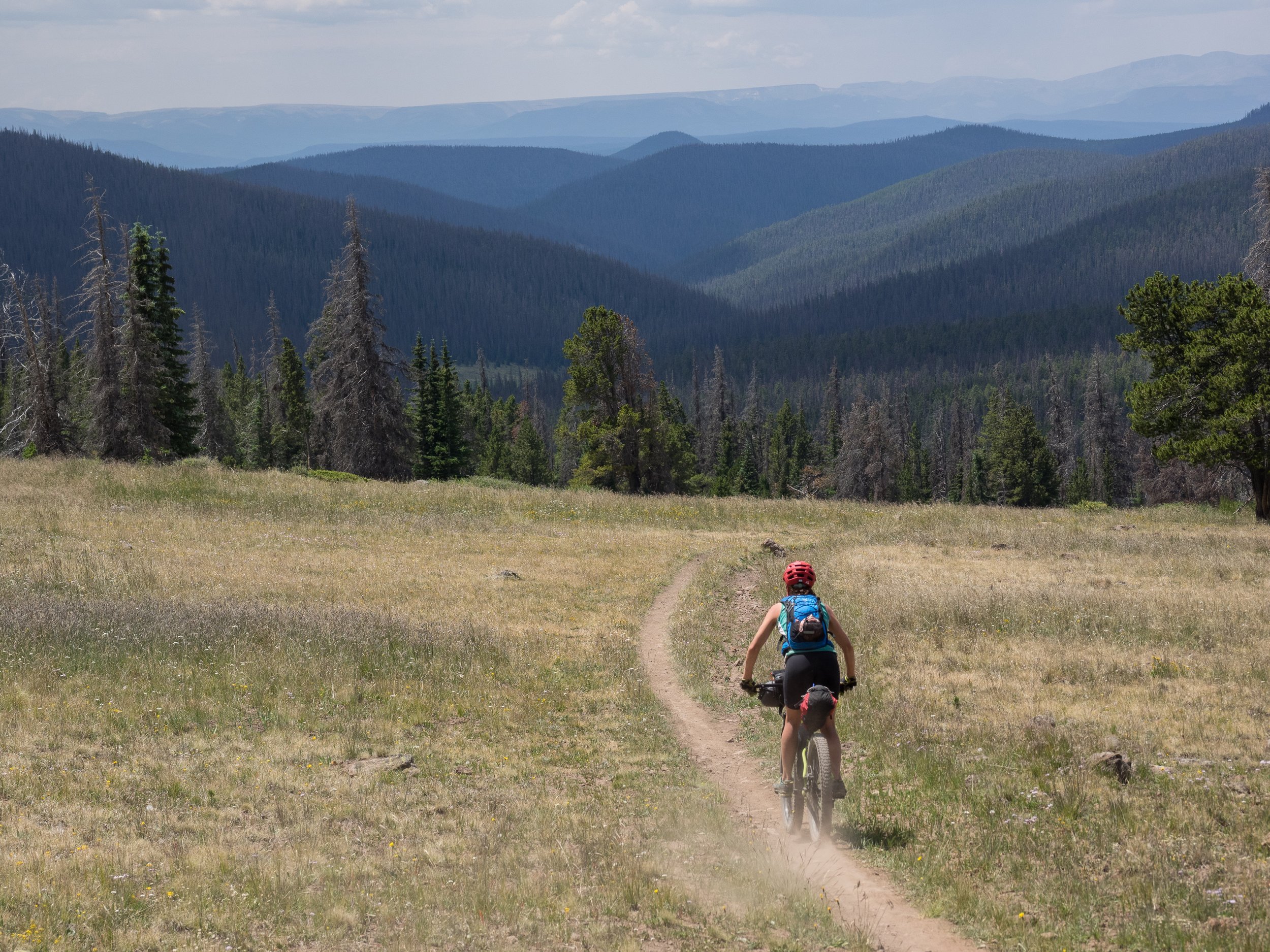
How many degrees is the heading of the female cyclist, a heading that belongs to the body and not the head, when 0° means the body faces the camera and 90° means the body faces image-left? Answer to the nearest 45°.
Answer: approximately 180°

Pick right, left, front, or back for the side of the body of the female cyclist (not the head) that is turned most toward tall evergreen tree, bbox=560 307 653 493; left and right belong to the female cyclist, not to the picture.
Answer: front

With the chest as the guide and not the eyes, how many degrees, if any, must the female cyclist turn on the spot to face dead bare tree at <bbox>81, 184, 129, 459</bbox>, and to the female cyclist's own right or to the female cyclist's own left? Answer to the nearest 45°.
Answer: approximately 45° to the female cyclist's own left

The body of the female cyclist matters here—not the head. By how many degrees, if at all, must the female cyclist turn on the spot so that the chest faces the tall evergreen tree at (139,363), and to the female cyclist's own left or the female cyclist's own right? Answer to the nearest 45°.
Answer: approximately 45° to the female cyclist's own left

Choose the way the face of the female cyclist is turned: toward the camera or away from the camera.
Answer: away from the camera

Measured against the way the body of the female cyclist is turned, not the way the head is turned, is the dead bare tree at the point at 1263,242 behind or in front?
in front
